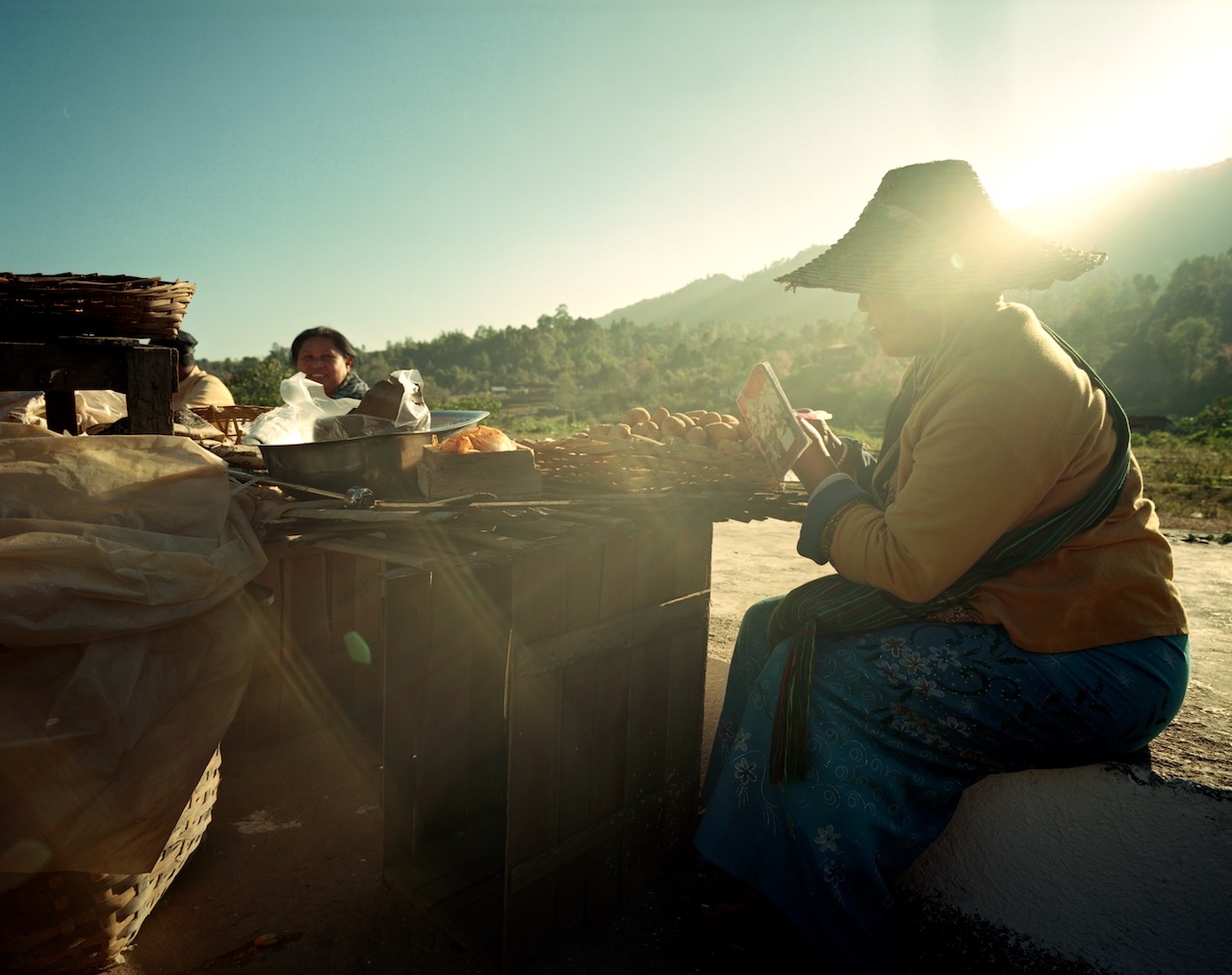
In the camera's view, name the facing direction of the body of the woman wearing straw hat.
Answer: to the viewer's left

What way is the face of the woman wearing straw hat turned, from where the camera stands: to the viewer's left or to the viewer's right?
to the viewer's left

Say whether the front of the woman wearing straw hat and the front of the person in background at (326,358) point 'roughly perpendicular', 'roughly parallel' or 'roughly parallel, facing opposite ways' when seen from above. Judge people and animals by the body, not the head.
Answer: roughly perpendicular

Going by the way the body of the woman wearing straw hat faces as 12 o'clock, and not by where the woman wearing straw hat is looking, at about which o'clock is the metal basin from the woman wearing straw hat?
The metal basin is roughly at 12 o'clock from the woman wearing straw hat.

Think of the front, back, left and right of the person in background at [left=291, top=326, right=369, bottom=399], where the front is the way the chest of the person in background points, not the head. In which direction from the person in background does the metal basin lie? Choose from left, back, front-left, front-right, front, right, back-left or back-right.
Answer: front-left

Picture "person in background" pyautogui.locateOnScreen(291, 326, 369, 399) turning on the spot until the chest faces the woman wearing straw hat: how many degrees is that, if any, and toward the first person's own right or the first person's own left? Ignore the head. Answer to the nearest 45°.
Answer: approximately 45° to the first person's own left

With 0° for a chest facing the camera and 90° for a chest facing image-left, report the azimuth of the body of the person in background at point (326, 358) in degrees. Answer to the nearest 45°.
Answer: approximately 45°
